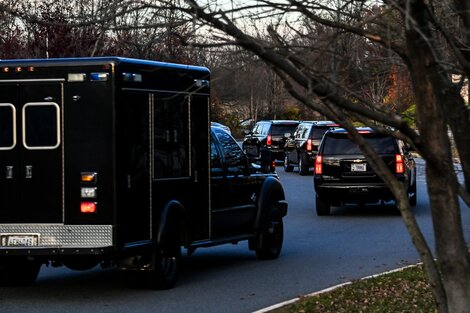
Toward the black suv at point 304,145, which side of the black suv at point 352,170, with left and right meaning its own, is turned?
front

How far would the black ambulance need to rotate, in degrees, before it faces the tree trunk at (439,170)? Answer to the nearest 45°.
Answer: approximately 90° to its right

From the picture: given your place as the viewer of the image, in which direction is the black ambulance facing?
facing away from the viewer and to the right of the viewer

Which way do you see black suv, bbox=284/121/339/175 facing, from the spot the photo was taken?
facing away from the viewer and to the left of the viewer

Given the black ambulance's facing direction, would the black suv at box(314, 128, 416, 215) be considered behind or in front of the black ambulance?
in front

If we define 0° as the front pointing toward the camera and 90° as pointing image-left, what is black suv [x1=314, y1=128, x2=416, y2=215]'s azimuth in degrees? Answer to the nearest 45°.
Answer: approximately 180°

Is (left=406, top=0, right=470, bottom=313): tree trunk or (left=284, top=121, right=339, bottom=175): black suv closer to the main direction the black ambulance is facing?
the black suv

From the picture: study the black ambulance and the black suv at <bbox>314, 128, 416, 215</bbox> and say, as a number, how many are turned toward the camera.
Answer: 0

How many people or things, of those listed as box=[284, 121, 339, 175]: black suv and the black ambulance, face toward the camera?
0

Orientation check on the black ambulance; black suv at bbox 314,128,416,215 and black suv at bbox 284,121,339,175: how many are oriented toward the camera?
0

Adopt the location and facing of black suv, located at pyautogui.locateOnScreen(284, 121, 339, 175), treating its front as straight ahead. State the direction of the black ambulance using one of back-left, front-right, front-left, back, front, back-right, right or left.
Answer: back-left

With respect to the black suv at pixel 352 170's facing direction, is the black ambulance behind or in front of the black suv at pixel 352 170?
behind

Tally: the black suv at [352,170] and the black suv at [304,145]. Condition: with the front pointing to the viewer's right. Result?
0

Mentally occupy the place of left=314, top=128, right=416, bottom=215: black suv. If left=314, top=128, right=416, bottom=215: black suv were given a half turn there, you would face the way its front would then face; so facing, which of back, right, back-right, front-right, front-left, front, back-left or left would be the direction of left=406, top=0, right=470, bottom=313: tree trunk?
front
